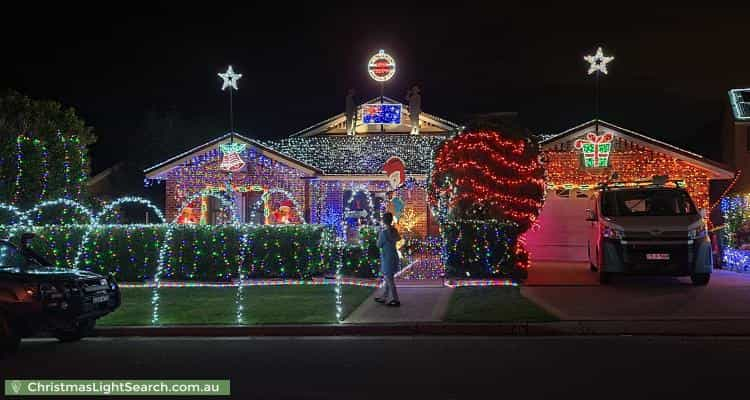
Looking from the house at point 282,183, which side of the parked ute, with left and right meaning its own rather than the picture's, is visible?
left

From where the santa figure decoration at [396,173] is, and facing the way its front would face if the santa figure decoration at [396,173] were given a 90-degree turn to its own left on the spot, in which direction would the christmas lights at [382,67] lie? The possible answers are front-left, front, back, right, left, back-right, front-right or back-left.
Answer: left

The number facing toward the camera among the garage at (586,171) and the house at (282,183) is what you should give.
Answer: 2

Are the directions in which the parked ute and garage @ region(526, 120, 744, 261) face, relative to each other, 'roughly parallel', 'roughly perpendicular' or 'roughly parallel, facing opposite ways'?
roughly perpendicular

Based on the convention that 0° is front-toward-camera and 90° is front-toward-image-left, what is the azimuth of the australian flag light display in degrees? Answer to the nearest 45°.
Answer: approximately 0°

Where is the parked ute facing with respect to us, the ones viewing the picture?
facing the viewer and to the right of the viewer

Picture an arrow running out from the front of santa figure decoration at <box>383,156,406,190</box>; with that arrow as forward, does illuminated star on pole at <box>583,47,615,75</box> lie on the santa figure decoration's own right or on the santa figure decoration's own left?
on the santa figure decoration's own left

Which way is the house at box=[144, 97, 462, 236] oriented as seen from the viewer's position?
toward the camera

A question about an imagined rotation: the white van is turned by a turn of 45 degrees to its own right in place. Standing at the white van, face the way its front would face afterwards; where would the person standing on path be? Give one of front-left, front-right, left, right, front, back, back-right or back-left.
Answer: front

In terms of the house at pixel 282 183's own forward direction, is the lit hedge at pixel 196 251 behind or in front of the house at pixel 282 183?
in front

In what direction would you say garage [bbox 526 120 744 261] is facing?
toward the camera

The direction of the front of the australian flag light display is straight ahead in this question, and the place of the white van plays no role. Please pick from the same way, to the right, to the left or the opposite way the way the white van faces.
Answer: the same way

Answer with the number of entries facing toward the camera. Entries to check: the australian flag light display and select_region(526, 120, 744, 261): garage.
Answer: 2

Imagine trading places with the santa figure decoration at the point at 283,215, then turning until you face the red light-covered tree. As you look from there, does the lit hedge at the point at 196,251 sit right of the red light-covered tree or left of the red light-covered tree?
right

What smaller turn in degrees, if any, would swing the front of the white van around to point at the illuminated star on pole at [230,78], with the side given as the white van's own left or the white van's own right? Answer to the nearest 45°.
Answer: approximately 90° to the white van's own right
